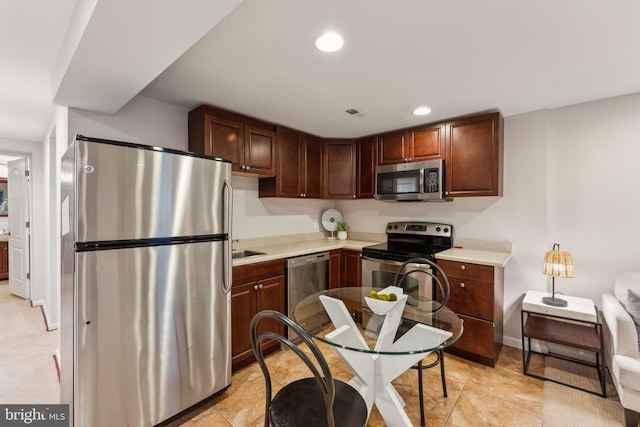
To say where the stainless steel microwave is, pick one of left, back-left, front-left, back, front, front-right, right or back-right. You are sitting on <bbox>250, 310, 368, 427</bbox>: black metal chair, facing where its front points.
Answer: front

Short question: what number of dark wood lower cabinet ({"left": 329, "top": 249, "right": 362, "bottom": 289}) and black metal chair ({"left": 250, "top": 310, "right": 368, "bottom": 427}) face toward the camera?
1

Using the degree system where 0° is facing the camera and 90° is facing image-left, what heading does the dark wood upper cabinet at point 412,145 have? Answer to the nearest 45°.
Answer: approximately 45°

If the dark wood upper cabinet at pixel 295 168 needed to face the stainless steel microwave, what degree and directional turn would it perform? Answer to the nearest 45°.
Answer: approximately 45° to its left

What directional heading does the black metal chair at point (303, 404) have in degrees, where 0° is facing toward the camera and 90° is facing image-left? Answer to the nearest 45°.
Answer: approximately 225°

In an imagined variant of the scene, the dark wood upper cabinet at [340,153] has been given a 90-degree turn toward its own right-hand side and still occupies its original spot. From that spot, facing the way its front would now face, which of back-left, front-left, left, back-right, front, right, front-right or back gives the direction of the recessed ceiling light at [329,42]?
left

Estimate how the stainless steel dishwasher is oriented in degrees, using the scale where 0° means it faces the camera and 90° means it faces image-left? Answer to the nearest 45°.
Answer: approximately 315°

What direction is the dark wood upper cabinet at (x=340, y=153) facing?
toward the camera

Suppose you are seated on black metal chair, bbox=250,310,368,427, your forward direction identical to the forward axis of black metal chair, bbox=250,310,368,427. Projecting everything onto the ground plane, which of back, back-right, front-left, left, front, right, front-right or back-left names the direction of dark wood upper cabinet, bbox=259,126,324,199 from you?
front-left

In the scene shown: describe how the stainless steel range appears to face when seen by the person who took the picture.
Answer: facing the viewer and to the left of the viewer

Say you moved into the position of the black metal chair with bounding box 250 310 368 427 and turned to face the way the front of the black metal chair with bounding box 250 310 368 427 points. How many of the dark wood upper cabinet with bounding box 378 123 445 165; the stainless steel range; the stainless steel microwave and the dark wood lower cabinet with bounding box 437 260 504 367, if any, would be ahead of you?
4

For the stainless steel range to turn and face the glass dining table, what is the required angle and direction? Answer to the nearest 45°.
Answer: approximately 45° to its left

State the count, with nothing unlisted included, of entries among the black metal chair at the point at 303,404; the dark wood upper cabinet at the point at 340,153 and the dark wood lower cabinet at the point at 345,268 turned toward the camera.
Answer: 2

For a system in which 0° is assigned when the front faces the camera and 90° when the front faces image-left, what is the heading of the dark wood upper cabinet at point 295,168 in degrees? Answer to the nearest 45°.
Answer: approximately 315°
